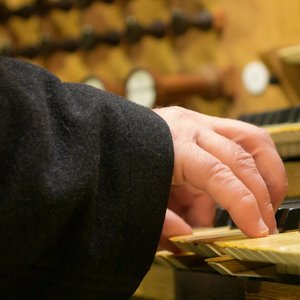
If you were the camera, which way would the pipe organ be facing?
facing the viewer and to the left of the viewer
